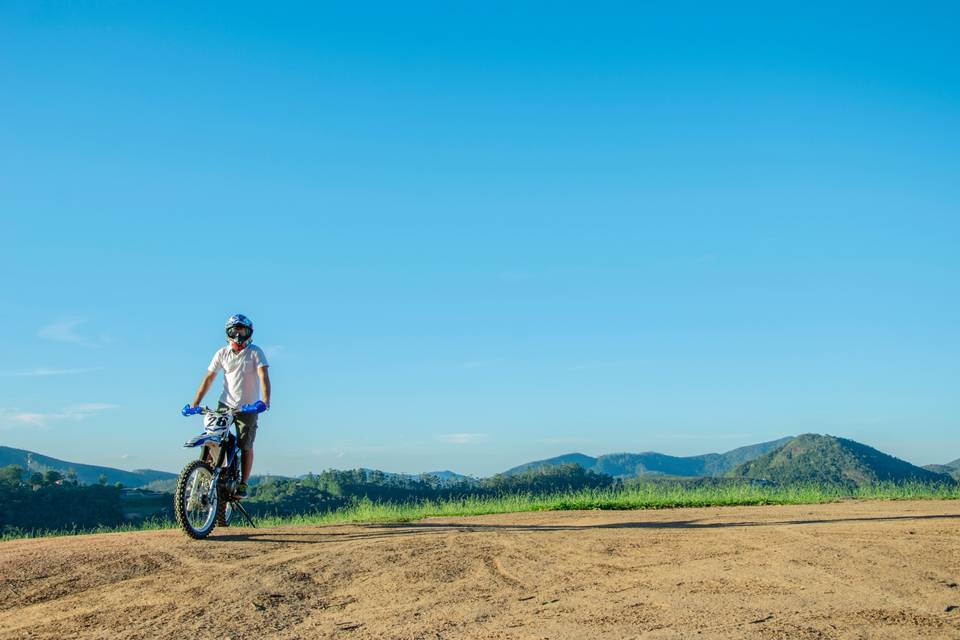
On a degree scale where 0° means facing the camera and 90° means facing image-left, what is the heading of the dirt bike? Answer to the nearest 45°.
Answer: approximately 45°
